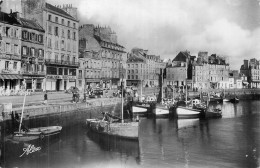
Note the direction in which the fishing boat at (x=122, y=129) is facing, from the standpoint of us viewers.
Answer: facing the viewer and to the right of the viewer

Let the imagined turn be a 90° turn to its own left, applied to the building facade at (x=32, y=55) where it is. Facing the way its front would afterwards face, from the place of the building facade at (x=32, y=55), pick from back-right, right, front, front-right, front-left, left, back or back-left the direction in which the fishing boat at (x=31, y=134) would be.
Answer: back-right

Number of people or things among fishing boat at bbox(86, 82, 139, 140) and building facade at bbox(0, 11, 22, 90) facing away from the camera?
0

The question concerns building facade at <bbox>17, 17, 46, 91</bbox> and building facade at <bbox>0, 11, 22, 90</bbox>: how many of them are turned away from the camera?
0

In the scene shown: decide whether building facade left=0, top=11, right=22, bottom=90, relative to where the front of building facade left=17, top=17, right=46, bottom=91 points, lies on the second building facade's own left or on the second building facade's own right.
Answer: on the second building facade's own right

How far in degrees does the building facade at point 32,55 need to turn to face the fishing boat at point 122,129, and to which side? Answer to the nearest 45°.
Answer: approximately 45° to its right

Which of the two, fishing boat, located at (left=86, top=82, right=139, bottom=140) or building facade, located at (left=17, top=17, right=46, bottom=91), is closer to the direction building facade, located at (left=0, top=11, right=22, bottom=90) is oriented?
the fishing boat

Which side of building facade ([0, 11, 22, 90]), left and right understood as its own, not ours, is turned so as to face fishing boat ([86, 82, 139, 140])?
front

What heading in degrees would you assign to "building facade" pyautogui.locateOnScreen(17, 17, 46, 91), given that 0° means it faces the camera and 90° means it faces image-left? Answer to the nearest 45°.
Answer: approximately 315°

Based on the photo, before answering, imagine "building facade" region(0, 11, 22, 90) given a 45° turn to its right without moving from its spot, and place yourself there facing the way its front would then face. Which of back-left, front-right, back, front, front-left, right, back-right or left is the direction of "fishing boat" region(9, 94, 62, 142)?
front

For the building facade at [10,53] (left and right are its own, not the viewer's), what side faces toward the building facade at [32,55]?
left

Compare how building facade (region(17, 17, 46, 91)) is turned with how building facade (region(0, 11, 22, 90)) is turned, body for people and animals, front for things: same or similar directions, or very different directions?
same or similar directions
